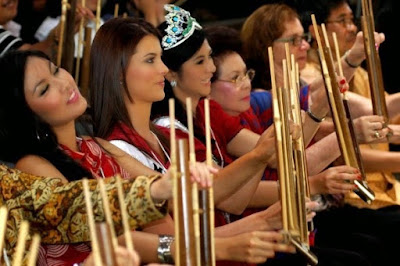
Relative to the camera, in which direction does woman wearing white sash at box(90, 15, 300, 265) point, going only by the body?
to the viewer's right

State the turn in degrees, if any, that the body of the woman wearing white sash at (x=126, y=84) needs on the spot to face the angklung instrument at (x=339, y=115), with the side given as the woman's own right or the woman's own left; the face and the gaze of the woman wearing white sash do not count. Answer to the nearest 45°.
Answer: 0° — they already face it
